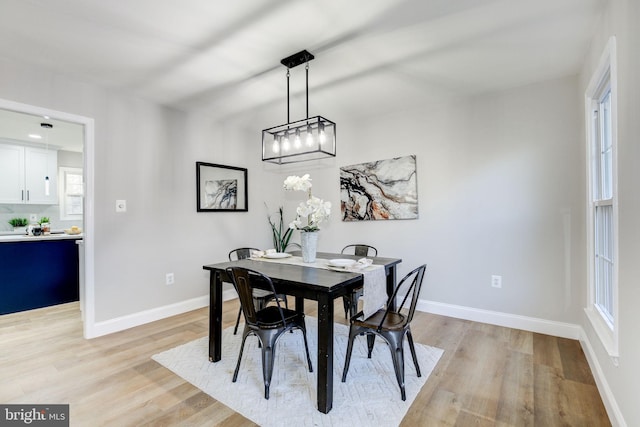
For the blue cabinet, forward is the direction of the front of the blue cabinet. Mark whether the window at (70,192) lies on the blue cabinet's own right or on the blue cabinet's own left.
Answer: on the blue cabinet's own left
